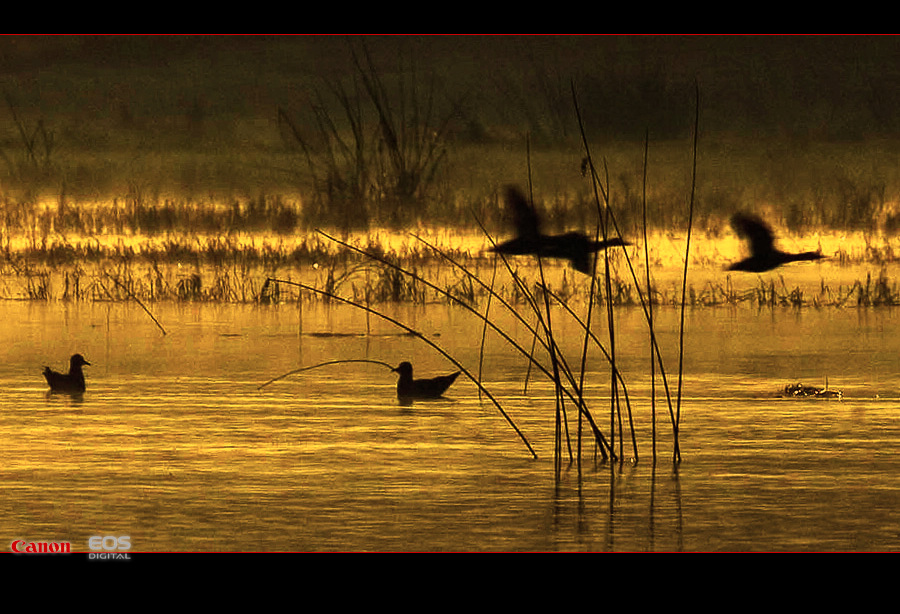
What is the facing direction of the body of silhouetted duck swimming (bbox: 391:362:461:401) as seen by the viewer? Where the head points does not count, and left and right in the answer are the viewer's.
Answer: facing to the left of the viewer

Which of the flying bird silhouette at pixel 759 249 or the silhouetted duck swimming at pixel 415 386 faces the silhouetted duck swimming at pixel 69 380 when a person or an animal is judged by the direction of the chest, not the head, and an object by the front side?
the silhouetted duck swimming at pixel 415 386

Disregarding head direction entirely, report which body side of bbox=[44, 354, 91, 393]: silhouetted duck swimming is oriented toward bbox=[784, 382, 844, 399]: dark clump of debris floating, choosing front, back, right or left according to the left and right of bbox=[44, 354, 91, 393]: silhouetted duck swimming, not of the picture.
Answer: front

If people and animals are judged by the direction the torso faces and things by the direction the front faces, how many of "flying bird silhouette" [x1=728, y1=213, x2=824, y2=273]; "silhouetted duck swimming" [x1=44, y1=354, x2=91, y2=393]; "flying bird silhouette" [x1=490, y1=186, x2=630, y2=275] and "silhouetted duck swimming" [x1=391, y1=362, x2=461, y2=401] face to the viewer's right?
3

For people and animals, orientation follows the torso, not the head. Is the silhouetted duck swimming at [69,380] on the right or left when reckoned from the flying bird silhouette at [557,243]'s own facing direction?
on its right

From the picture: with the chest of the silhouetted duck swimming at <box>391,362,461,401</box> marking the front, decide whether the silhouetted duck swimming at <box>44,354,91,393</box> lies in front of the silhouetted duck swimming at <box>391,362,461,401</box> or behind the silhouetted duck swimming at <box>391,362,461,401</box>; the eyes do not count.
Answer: in front

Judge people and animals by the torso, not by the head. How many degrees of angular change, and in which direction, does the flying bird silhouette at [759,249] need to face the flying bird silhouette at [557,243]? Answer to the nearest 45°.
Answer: approximately 135° to its right

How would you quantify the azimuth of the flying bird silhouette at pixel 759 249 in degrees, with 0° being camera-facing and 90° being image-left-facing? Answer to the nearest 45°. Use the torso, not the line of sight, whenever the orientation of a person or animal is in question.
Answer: approximately 270°

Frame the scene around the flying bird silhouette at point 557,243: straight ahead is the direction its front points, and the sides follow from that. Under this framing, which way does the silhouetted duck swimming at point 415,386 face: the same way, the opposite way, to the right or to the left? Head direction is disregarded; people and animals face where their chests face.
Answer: the opposite way

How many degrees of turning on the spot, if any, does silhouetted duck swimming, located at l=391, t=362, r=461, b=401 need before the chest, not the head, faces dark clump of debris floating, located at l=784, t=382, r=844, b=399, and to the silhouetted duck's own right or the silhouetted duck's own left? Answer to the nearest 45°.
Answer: approximately 180°

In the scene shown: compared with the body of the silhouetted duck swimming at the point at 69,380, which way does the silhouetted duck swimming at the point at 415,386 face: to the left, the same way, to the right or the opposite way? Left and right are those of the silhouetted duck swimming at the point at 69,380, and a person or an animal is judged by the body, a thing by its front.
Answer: the opposite way

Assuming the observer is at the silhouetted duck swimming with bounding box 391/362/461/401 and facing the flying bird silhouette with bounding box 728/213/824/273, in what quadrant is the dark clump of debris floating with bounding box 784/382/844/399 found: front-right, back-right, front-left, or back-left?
front-right

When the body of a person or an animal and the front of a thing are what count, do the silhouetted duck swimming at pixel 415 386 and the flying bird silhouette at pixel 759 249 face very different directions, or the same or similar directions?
very different directions

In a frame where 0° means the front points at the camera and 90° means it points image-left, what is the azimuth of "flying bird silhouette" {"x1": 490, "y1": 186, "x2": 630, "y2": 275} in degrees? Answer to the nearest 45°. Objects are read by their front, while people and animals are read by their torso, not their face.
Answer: approximately 270°

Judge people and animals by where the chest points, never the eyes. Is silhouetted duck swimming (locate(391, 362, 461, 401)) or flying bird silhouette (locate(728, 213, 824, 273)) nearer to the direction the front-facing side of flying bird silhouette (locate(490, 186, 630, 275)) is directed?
the flying bird silhouette

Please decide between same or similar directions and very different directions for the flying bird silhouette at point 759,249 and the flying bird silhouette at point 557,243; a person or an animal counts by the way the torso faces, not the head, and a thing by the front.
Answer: same or similar directions

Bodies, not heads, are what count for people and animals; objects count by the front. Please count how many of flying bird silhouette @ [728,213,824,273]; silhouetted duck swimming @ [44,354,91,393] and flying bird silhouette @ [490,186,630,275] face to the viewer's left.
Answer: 0

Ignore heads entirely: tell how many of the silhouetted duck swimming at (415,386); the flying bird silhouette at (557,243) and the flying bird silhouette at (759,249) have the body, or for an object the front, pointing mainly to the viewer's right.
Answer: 2

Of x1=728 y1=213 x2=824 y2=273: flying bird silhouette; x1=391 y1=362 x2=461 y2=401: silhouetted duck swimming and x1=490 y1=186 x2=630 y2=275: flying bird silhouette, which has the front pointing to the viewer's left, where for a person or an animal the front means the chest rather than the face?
the silhouetted duck swimming

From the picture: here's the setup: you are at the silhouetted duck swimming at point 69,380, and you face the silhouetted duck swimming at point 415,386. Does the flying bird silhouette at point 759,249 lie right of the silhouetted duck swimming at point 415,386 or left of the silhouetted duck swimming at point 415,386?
left
